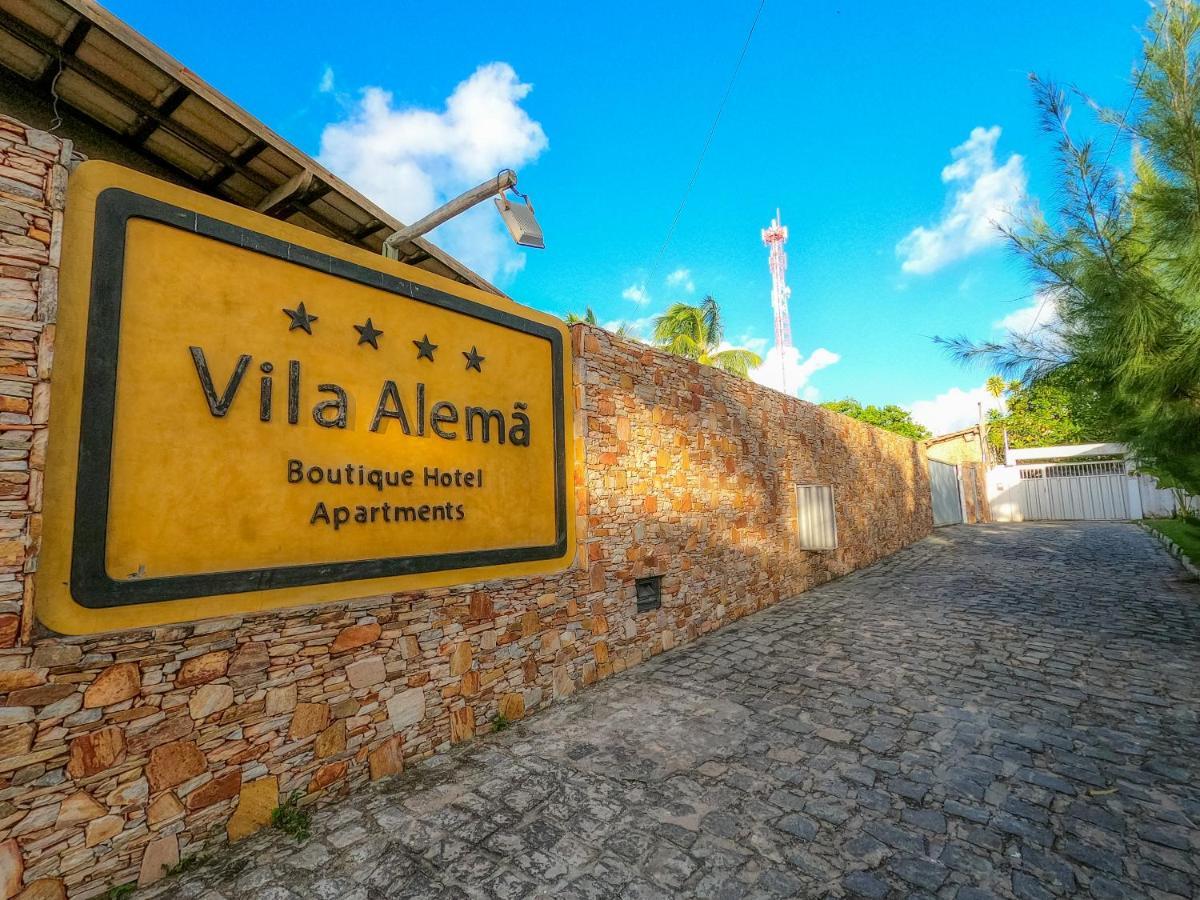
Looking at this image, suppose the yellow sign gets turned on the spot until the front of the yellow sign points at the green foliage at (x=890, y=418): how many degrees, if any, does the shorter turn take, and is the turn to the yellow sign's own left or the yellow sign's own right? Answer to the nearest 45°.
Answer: approximately 90° to the yellow sign's own left

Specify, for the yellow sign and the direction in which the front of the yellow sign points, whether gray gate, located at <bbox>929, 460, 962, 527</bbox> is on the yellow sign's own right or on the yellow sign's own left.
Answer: on the yellow sign's own left

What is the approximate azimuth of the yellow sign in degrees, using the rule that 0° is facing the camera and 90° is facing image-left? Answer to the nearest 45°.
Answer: approximately 315°

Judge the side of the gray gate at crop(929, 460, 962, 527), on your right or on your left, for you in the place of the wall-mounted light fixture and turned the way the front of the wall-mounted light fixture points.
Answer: on your right

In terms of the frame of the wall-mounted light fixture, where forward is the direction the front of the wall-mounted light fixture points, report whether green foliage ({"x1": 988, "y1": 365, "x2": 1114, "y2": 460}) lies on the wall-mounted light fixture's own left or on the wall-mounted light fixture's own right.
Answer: on the wall-mounted light fixture's own right

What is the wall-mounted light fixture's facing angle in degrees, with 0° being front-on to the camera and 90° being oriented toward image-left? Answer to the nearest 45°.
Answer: approximately 135°
